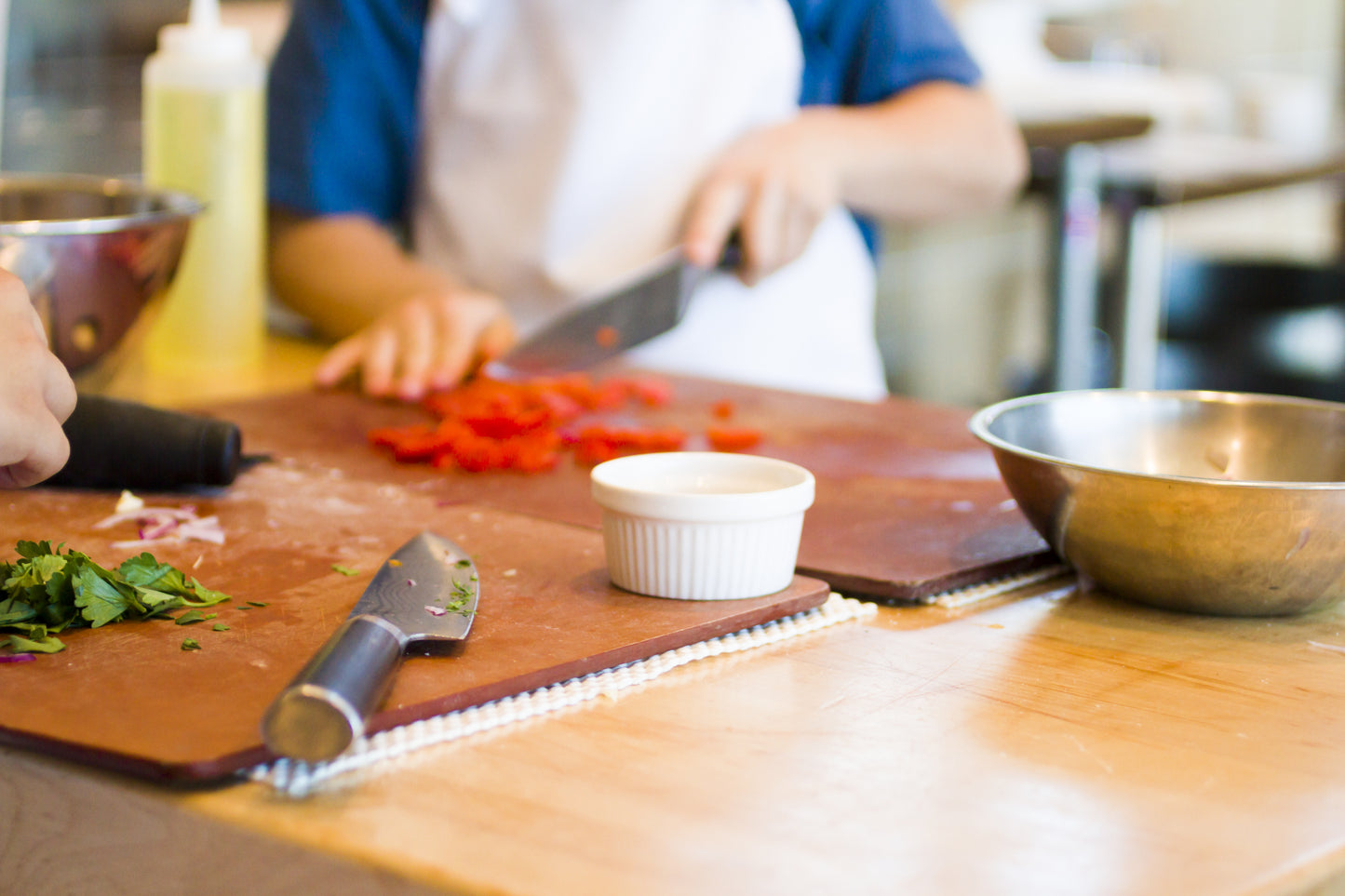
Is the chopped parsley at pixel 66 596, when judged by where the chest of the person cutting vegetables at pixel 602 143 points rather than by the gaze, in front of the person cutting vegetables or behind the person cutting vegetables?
in front

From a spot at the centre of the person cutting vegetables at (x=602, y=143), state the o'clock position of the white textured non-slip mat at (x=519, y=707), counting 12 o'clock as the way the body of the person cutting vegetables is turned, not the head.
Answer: The white textured non-slip mat is roughly at 12 o'clock from the person cutting vegetables.

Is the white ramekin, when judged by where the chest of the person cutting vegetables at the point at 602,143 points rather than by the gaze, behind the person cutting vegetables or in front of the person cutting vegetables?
in front

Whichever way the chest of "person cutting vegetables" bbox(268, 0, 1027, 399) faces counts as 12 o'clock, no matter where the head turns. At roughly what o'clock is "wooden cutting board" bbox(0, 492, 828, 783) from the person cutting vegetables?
The wooden cutting board is roughly at 12 o'clock from the person cutting vegetables.

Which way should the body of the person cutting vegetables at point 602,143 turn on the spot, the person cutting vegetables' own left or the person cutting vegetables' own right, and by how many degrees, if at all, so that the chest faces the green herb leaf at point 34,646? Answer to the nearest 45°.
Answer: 0° — they already face it

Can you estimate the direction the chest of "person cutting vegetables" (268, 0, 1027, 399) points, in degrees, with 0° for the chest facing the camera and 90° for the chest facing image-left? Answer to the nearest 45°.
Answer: approximately 0°

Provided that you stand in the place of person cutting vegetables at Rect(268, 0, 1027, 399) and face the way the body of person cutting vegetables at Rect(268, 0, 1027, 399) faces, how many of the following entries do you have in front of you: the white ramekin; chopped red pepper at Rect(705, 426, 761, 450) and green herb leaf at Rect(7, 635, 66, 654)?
3

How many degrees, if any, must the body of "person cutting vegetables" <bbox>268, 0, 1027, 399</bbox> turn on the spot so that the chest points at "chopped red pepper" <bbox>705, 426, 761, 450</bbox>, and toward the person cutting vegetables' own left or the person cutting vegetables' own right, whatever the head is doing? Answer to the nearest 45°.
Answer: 0° — they already face it

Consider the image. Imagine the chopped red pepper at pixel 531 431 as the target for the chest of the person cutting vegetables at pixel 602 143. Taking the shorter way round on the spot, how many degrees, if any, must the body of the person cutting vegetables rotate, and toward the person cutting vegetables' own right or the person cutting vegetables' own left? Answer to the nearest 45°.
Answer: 0° — they already face it
